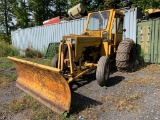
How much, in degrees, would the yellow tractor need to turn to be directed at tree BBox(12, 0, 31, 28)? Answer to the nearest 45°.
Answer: approximately 135° to its right

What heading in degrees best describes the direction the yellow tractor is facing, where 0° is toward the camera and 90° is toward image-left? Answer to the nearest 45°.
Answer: approximately 45°

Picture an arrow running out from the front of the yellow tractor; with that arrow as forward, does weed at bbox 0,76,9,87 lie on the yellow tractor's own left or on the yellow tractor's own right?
on the yellow tractor's own right

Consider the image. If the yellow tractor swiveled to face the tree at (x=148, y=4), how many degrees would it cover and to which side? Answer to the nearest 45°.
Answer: approximately 180°

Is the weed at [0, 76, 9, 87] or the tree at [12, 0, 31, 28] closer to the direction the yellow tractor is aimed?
the weed

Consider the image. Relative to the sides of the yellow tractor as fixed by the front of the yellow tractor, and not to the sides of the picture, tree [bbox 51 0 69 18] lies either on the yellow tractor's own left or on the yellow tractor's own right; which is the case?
on the yellow tractor's own right

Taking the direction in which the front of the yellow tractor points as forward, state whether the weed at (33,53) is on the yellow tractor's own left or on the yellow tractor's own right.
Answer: on the yellow tractor's own right
